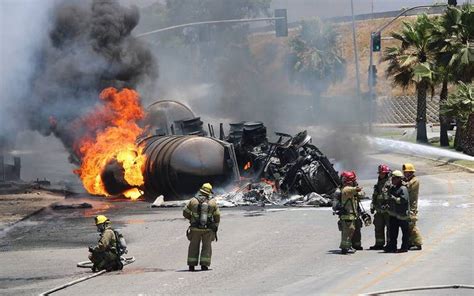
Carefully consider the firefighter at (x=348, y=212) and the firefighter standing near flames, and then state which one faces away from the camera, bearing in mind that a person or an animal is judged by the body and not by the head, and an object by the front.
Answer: the firefighter standing near flames

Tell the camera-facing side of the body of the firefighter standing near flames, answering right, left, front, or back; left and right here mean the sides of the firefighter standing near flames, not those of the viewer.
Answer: back

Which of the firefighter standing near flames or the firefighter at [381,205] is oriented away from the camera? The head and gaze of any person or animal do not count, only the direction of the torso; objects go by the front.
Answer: the firefighter standing near flames

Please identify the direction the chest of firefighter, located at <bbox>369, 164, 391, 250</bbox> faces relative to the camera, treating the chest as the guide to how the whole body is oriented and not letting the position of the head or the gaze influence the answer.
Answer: toward the camera

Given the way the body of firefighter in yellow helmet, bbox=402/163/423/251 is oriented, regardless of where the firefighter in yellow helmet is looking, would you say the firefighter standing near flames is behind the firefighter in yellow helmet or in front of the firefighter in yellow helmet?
in front

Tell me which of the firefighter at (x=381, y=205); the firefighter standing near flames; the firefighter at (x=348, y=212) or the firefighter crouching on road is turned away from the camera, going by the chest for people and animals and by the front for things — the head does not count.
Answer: the firefighter standing near flames

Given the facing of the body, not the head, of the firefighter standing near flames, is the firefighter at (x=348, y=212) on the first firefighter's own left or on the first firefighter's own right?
on the first firefighter's own right

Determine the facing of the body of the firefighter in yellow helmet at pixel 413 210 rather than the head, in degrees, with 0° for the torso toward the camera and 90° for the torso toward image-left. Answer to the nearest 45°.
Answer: approximately 90°

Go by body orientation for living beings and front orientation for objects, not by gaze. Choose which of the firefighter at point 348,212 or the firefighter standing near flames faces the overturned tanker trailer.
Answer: the firefighter standing near flames
